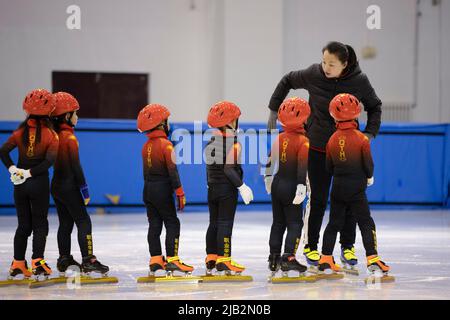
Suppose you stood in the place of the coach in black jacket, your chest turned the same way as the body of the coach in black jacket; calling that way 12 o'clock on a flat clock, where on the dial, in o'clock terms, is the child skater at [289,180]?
The child skater is roughly at 1 o'clock from the coach in black jacket.

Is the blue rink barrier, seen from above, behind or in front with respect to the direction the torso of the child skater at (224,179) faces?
in front

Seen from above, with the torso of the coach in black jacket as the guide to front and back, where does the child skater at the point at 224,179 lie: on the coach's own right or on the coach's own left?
on the coach's own right

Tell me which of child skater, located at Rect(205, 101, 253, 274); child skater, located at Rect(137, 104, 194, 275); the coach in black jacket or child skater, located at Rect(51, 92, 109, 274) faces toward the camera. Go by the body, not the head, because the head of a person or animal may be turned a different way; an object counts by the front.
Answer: the coach in black jacket

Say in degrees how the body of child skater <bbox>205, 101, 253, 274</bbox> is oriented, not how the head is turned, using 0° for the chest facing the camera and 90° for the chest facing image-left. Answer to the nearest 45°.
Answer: approximately 225°

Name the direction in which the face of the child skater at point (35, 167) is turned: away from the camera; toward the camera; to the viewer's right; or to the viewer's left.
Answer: away from the camera

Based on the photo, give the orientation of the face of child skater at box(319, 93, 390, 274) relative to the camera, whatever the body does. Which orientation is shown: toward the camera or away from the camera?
away from the camera

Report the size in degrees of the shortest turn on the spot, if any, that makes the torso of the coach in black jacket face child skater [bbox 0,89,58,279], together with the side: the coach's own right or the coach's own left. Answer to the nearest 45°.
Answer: approximately 45° to the coach's own right

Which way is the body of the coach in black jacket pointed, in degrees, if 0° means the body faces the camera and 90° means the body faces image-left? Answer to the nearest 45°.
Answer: approximately 0°

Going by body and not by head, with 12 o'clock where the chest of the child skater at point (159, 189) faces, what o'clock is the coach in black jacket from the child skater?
The coach in black jacket is roughly at 1 o'clock from the child skater.

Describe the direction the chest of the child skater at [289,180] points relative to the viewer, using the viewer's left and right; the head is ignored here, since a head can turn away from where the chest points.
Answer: facing away from the viewer and to the right of the viewer

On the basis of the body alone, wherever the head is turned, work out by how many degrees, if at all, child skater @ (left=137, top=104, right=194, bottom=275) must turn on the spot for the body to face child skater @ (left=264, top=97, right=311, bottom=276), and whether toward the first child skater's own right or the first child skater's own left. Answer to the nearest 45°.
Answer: approximately 45° to the first child skater's own right
